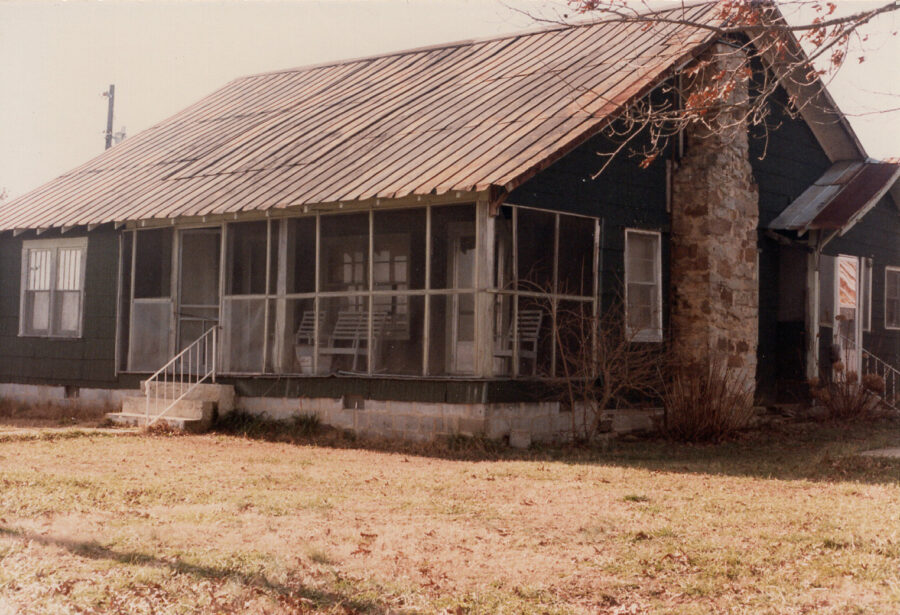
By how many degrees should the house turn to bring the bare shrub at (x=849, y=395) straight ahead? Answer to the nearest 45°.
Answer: approximately 135° to its left

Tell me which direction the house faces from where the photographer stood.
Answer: facing the viewer and to the left of the viewer

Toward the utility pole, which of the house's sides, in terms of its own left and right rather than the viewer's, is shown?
right
